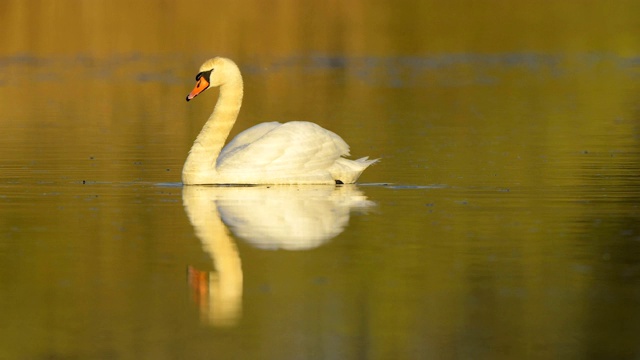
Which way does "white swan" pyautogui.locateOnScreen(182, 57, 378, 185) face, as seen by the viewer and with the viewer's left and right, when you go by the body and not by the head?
facing to the left of the viewer
